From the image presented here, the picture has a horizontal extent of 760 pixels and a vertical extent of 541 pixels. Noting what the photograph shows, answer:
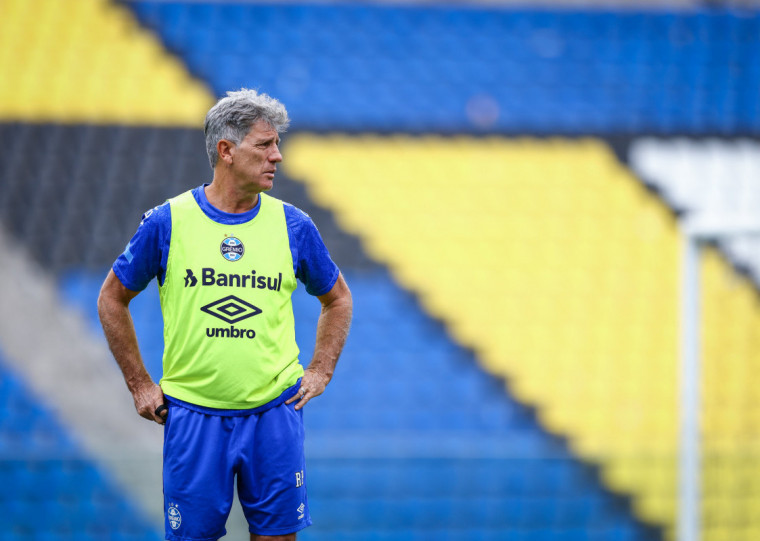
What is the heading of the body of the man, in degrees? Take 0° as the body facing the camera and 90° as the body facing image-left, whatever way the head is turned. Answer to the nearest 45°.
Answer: approximately 0°

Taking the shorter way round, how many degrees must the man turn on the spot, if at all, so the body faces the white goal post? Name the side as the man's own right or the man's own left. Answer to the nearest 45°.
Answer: approximately 135° to the man's own left
